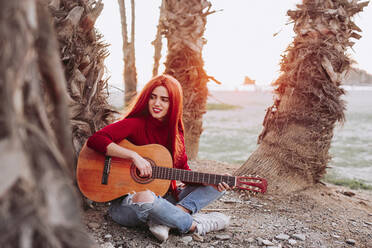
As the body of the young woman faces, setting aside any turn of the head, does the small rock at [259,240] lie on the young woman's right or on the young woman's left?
on the young woman's left

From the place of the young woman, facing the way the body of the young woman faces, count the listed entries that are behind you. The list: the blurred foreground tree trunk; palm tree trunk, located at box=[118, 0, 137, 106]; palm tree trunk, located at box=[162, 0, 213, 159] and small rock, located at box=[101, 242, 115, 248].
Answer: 2

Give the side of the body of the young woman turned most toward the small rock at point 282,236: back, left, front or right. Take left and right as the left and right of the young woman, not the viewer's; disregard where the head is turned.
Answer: left

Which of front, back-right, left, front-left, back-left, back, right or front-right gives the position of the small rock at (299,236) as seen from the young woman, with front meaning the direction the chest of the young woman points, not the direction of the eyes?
left

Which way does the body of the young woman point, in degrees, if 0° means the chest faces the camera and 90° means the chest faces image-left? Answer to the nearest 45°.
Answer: approximately 0°

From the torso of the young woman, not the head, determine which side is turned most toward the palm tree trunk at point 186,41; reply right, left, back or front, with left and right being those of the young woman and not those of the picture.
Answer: back

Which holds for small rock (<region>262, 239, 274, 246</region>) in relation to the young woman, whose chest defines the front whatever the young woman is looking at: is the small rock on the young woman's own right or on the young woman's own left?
on the young woman's own left

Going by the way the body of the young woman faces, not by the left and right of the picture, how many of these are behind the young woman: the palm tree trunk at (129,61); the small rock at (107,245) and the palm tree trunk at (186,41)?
2

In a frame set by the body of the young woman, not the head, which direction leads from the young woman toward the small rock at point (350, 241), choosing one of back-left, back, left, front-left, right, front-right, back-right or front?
left

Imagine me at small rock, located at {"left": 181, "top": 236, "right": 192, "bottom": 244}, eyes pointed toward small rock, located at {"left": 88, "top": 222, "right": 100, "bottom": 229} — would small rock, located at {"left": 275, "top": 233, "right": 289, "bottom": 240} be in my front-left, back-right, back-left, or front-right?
back-right
